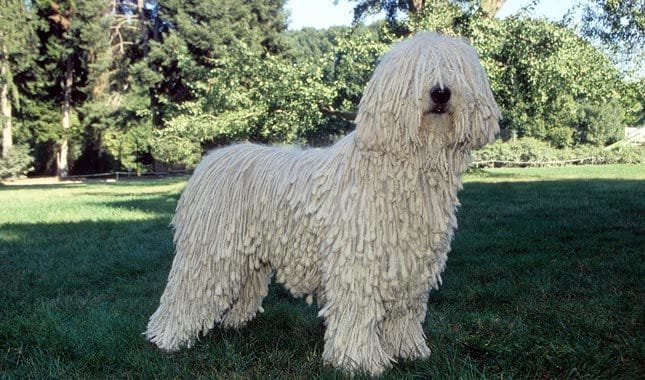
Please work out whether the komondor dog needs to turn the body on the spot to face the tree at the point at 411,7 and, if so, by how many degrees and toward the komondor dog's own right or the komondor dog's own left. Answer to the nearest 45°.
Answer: approximately 135° to the komondor dog's own left

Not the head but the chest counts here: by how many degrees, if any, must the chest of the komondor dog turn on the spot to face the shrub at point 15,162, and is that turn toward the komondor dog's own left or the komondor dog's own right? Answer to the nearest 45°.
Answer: approximately 180°

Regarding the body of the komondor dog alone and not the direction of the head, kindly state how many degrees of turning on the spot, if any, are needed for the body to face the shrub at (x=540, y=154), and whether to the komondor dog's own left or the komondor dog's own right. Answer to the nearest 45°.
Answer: approximately 135° to the komondor dog's own left

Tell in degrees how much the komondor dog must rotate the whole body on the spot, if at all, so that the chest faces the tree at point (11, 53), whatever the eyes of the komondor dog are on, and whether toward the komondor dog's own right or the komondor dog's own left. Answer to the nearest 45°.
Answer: approximately 180°

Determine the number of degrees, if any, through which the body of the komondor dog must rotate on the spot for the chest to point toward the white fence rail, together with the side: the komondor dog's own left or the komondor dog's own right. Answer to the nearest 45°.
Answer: approximately 135° to the komondor dog's own left

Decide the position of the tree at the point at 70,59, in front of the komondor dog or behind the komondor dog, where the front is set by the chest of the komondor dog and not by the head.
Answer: behind
